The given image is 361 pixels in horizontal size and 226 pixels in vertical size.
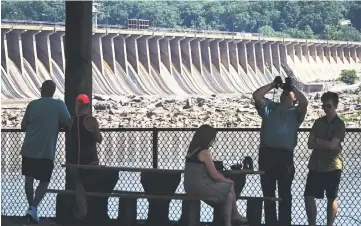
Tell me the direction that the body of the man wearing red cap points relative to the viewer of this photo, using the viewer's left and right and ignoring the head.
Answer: facing away from the viewer and to the right of the viewer

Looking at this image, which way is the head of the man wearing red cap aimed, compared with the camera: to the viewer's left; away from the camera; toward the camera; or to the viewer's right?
away from the camera

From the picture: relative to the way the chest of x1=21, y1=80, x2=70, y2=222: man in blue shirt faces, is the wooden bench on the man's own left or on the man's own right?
on the man's own right

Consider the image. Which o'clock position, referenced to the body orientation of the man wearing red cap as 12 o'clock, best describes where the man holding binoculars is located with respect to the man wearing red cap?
The man holding binoculars is roughly at 2 o'clock from the man wearing red cap.

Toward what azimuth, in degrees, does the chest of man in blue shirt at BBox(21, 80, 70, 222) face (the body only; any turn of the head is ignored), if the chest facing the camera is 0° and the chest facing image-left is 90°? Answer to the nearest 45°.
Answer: approximately 180°

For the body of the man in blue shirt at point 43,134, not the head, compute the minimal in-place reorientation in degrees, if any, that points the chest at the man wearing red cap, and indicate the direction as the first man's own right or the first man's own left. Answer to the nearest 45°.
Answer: approximately 90° to the first man's own right

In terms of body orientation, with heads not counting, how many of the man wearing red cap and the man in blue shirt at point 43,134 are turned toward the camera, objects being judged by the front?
0
